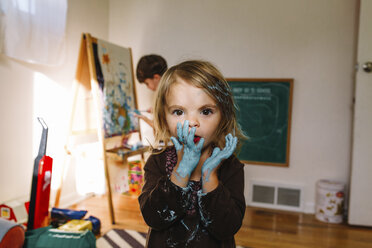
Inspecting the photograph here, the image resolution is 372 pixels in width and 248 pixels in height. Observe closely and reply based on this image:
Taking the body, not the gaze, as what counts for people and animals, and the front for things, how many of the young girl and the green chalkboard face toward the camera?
2

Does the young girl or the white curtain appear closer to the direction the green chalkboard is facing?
the young girl

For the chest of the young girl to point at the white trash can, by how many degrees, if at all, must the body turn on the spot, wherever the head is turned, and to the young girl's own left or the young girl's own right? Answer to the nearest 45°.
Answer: approximately 135° to the young girl's own left

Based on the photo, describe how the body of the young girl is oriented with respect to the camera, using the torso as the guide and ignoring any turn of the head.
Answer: toward the camera

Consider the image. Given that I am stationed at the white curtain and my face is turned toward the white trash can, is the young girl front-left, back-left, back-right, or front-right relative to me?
front-right

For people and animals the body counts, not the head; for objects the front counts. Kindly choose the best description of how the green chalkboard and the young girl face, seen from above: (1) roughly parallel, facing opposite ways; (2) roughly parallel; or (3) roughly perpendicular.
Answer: roughly parallel

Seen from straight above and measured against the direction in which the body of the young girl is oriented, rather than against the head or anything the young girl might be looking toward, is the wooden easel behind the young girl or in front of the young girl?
behind

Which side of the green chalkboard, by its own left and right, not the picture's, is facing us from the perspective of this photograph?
front

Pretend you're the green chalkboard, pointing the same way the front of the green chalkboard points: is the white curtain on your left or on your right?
on your right

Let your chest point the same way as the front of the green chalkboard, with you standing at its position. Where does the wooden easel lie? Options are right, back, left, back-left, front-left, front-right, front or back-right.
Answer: front-right

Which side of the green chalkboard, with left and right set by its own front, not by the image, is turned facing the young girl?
front
